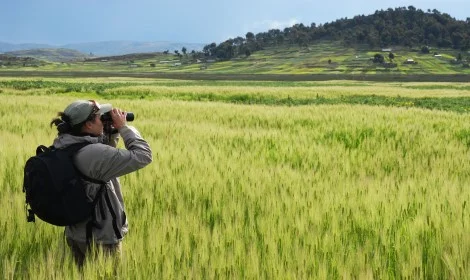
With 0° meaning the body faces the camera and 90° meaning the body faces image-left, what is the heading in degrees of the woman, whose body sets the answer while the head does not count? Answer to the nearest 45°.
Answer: approximately 270°

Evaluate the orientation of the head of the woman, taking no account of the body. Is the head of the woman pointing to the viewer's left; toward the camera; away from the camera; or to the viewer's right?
to the viewer's right
